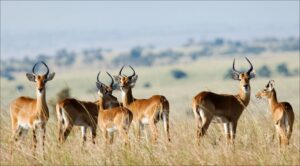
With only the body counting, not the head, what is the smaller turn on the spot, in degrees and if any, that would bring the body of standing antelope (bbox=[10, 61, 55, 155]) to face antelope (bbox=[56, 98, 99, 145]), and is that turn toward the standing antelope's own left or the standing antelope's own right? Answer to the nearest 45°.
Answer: approximately 90° to the standing antelope's own left

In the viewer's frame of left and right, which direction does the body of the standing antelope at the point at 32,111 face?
facing the viewer and to the right of the viewer

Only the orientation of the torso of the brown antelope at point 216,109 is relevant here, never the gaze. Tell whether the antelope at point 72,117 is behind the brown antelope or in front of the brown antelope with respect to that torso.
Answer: behind

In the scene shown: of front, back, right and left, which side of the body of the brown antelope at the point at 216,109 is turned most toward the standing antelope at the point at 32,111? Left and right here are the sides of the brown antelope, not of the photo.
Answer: back

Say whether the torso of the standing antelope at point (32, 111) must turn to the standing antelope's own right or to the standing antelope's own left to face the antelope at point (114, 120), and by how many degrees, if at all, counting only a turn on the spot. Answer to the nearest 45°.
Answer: approximately 45° to the standing antelope's own left

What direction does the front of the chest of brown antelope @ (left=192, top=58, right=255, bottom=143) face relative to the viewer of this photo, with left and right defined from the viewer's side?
facing to the right of the viewer
